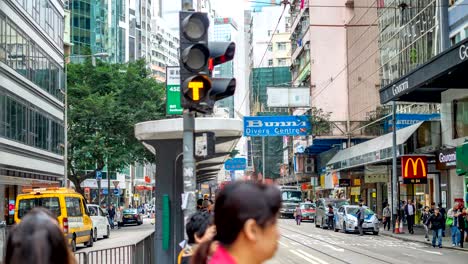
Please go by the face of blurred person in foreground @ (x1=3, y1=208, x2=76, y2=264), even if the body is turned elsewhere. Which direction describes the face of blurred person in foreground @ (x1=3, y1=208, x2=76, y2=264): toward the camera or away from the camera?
away from the camera

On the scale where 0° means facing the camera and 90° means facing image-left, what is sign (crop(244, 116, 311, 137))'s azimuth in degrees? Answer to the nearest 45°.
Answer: approximately 0°

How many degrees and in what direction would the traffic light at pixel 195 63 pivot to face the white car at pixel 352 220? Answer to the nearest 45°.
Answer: approximately 180°

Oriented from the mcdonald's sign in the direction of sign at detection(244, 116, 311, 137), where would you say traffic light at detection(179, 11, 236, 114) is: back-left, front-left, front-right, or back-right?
back-left

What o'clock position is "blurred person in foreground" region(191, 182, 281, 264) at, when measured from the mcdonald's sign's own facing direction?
The blurred person in foreground is roughly at 12 o'clock from the mcdonald's sign.

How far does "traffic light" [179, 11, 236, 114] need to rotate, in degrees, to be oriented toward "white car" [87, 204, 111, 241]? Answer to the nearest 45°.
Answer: approximately 180°

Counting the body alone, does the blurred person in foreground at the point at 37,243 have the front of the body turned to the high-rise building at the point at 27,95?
yes
